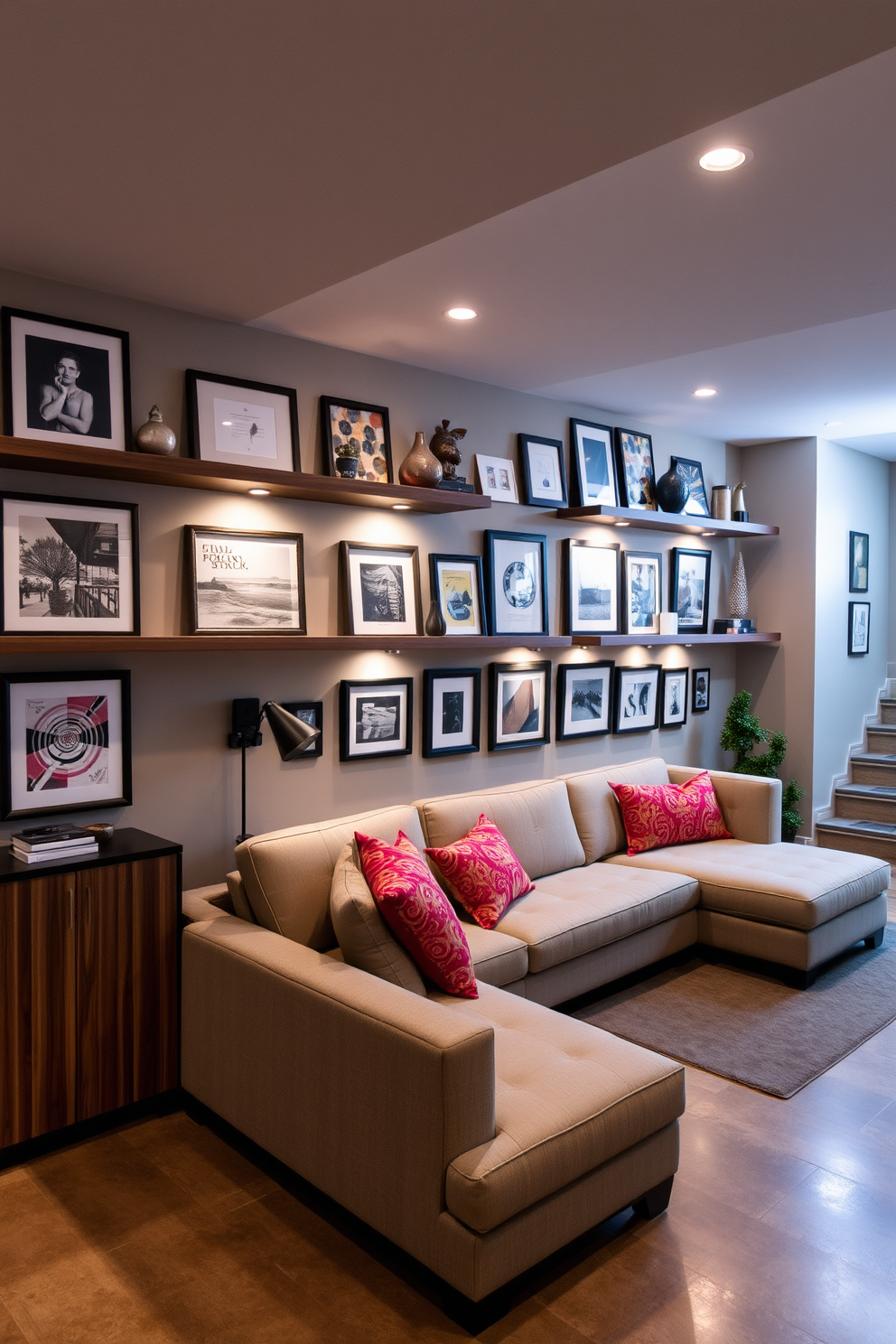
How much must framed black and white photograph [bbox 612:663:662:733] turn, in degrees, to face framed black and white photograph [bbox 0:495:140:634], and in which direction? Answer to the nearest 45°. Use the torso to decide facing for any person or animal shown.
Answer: approximately 90° to its right

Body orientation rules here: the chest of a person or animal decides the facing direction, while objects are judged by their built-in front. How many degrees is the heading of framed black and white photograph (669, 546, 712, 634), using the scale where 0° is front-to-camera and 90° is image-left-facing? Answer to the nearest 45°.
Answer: approximately 315°

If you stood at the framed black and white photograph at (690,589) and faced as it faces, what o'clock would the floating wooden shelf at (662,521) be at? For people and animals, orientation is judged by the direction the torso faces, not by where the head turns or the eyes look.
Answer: The floating wooden shelf is roughly at 2 o'clock from the framed black and white photograph.

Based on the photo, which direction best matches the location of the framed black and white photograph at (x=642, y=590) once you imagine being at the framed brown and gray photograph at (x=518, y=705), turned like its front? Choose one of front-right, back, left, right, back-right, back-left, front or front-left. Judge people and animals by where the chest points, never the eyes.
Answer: left

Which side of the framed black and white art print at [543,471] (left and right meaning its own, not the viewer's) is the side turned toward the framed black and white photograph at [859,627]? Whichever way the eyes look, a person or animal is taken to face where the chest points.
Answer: left

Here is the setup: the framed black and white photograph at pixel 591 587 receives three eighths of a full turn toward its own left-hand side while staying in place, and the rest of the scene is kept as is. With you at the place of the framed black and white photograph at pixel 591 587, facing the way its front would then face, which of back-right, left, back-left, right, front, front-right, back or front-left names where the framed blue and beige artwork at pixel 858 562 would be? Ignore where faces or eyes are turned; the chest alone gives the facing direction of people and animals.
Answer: front-right

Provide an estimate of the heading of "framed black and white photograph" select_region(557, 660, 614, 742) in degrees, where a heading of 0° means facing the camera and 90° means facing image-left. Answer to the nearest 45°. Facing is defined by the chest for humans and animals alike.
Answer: approximately 315°

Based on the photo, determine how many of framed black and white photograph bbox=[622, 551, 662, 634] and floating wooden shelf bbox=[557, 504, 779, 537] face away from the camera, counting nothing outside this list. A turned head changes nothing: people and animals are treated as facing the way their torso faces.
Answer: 0
